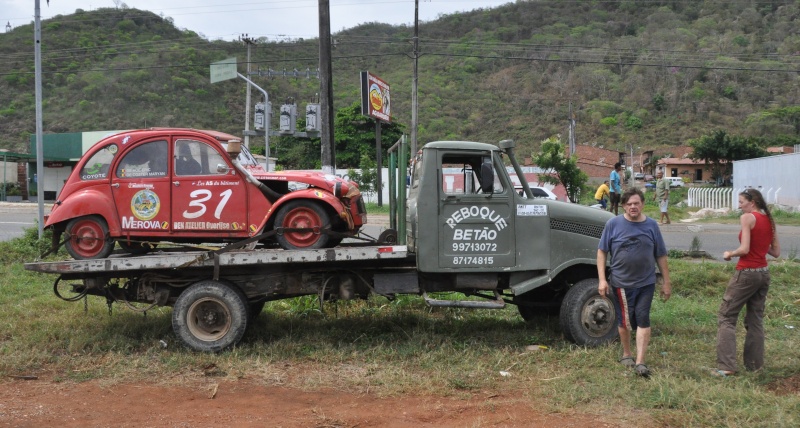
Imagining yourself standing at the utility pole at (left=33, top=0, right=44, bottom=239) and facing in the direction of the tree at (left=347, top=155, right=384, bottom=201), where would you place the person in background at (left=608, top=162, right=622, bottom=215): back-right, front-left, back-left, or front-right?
front-right

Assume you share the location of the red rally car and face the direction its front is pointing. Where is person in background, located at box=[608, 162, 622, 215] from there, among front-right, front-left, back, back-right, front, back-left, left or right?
front-left

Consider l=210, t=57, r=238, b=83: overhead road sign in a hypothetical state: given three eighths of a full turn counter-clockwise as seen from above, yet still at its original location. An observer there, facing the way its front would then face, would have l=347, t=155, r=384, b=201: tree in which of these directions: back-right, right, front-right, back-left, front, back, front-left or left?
front

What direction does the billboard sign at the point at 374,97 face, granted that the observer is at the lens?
facing the viewer and to the right of the viewer

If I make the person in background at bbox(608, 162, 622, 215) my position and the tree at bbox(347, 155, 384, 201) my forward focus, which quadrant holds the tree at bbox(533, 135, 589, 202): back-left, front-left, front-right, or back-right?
front-right

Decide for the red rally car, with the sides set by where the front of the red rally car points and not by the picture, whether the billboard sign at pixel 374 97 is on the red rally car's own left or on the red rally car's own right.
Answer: on the red rally car's own left

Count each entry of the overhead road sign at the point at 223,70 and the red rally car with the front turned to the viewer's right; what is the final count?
1

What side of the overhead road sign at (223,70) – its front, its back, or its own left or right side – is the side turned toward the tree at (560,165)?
left

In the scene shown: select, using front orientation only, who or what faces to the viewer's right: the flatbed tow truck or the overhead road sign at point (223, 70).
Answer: the flatbed tow truck

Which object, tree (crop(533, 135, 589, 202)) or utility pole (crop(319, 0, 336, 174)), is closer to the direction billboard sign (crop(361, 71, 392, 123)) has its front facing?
the utility pole

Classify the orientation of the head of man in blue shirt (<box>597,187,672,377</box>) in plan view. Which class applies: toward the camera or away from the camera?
toward the camera

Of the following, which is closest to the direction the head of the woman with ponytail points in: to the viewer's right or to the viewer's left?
to the viewer's left

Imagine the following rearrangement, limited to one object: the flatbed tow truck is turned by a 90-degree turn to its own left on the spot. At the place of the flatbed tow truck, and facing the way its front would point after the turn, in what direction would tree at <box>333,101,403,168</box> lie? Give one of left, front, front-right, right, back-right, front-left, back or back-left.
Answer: front

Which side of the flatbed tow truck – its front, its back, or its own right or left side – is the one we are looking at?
right

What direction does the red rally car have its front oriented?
to the viewer's right
